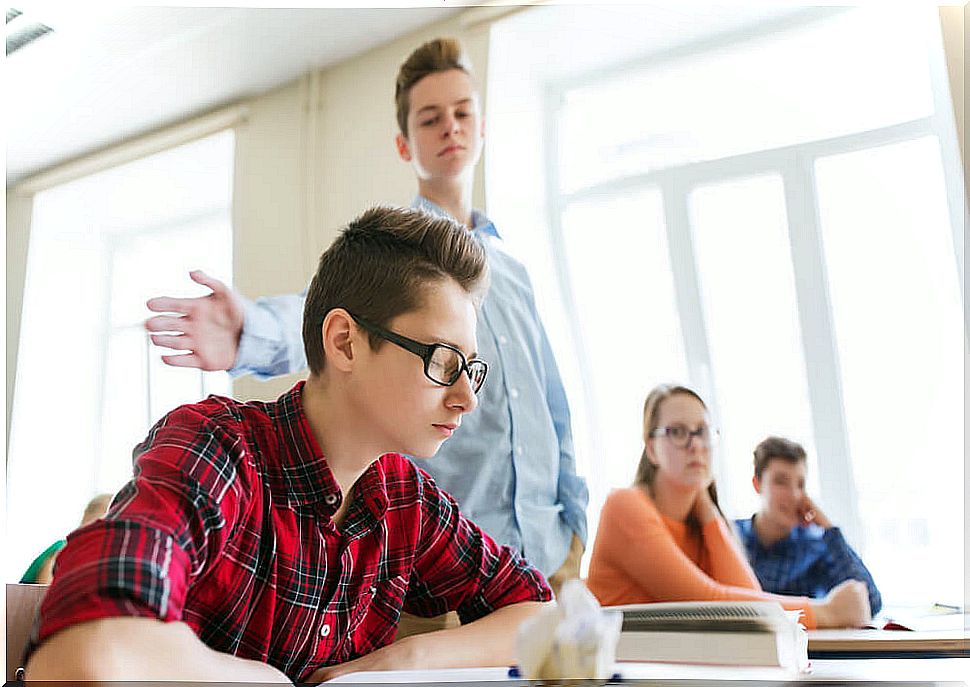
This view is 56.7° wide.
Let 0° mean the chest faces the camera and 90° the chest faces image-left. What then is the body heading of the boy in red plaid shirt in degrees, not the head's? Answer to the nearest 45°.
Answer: approximately 315°

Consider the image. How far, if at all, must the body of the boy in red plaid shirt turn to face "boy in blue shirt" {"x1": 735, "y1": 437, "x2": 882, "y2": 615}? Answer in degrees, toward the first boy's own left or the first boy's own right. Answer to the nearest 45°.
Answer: approximately 45° to the first boy's own left

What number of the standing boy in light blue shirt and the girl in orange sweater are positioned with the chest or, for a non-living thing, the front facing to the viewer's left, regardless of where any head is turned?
0

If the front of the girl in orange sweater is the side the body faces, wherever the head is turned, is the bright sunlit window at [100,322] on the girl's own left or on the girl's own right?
on the girl's own right
